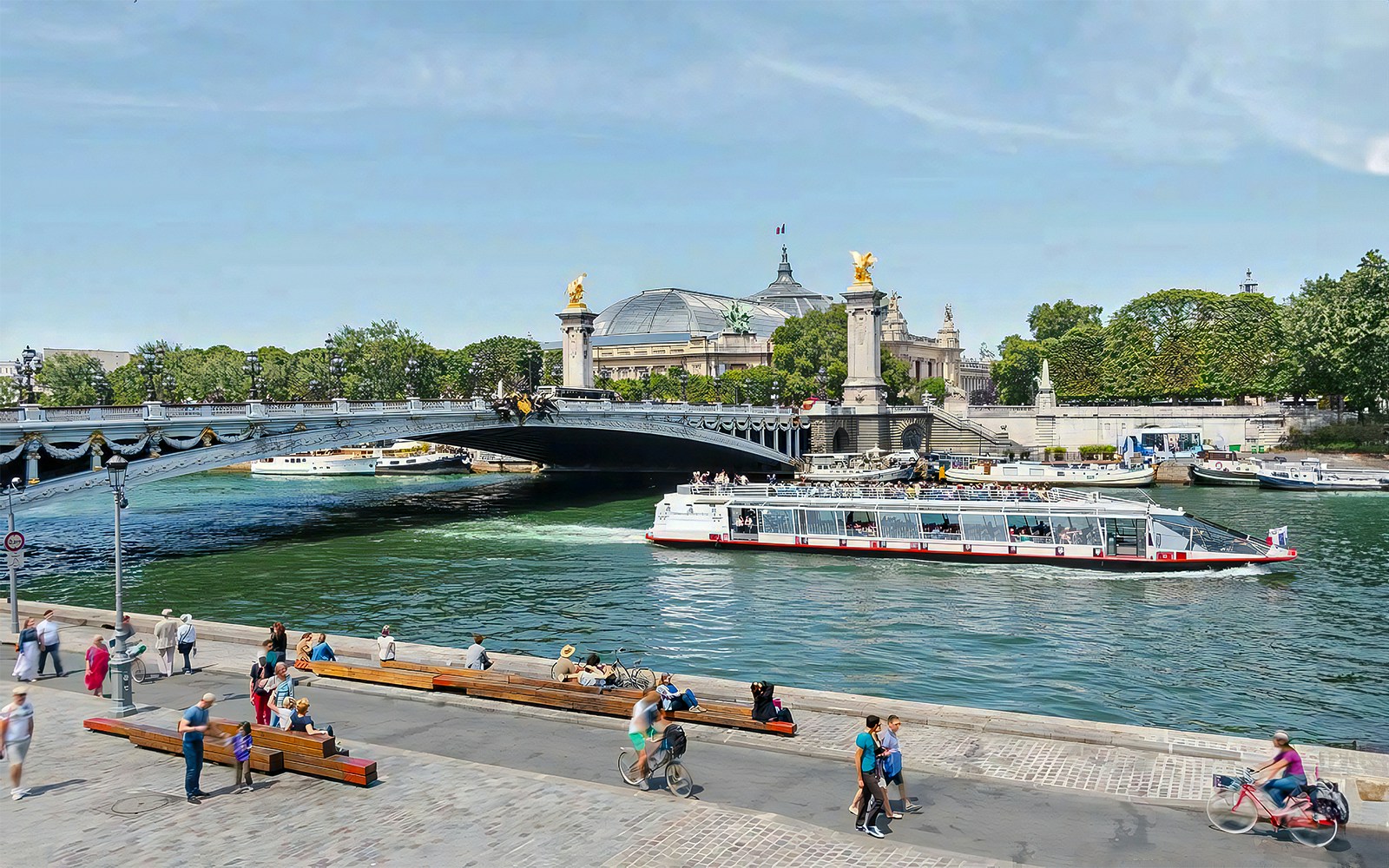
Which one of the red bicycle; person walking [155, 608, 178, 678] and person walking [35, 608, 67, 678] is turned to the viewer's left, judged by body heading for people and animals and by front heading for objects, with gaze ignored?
the red bicycle

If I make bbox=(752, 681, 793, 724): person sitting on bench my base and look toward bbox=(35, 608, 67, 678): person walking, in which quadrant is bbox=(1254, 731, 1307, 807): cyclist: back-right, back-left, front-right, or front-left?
back-left

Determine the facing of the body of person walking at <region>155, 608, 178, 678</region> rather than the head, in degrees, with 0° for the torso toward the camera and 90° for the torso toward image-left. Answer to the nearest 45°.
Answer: approximately 180°

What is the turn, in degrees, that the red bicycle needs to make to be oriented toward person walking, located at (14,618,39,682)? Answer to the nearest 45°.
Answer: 0° — it already faces them

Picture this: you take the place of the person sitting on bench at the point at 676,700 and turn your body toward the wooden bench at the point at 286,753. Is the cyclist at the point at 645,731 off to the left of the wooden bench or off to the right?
left

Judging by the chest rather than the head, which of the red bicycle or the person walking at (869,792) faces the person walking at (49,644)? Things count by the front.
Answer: the red bicycle

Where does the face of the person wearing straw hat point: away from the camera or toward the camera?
away from the camera
